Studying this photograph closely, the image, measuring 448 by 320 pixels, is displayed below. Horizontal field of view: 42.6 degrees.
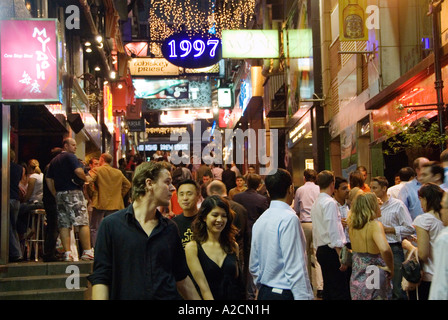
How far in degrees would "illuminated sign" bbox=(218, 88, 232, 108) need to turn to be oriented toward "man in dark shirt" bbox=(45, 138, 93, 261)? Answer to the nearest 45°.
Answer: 0° — it already faces them

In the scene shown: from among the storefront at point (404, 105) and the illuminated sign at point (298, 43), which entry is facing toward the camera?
the illuminated sign

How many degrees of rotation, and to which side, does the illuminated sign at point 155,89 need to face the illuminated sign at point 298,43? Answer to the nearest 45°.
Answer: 0° — it already faces it

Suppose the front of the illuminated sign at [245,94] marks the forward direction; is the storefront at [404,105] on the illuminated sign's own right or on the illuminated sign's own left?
on the illuminated sign's own left

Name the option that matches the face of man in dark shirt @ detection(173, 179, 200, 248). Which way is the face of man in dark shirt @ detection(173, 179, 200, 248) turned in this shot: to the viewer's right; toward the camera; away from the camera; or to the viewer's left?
toward the camera

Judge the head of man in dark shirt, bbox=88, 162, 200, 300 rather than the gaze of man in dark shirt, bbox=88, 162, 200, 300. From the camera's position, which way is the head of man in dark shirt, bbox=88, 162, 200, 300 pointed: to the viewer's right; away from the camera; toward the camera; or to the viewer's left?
to the viewer's right

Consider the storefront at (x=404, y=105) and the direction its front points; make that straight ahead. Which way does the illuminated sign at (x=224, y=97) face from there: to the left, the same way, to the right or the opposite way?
to the left

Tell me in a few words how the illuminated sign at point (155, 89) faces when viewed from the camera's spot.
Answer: facing the viewer

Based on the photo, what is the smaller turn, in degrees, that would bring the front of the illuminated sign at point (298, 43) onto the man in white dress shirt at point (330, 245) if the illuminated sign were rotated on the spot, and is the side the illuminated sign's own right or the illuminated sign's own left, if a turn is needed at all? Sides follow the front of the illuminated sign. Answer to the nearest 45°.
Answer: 0° — it already faces them

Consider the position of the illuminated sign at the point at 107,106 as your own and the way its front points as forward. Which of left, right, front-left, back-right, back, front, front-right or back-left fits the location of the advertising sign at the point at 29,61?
front-right

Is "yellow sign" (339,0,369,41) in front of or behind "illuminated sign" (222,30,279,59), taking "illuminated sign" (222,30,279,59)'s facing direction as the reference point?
in front

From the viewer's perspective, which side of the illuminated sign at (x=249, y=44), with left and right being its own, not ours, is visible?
front

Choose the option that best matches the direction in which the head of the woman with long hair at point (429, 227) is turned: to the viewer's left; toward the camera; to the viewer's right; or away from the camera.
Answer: to the viewer's left

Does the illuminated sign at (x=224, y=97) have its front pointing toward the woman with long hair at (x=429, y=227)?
yes
